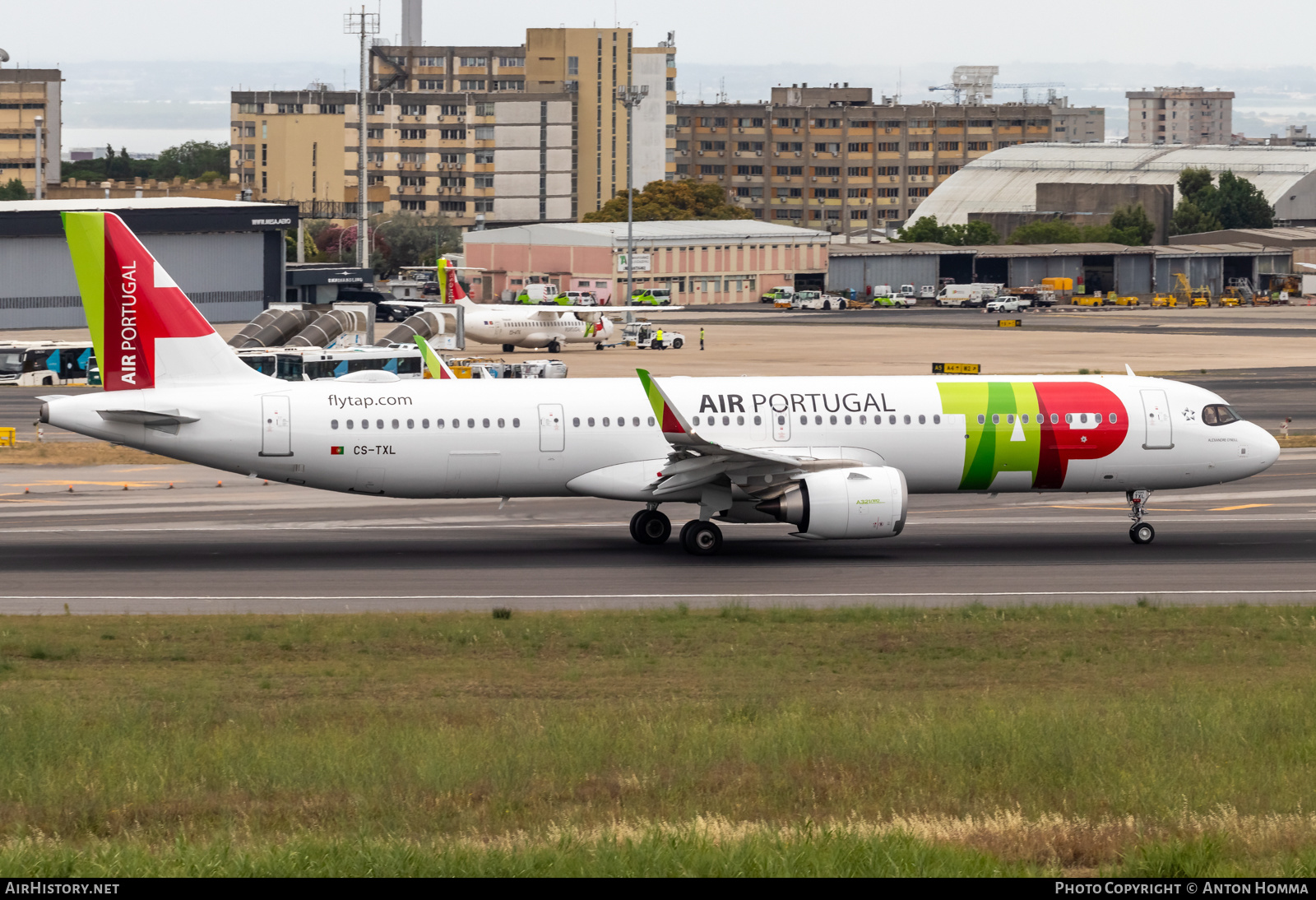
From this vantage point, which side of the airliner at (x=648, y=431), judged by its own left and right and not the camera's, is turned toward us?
right
